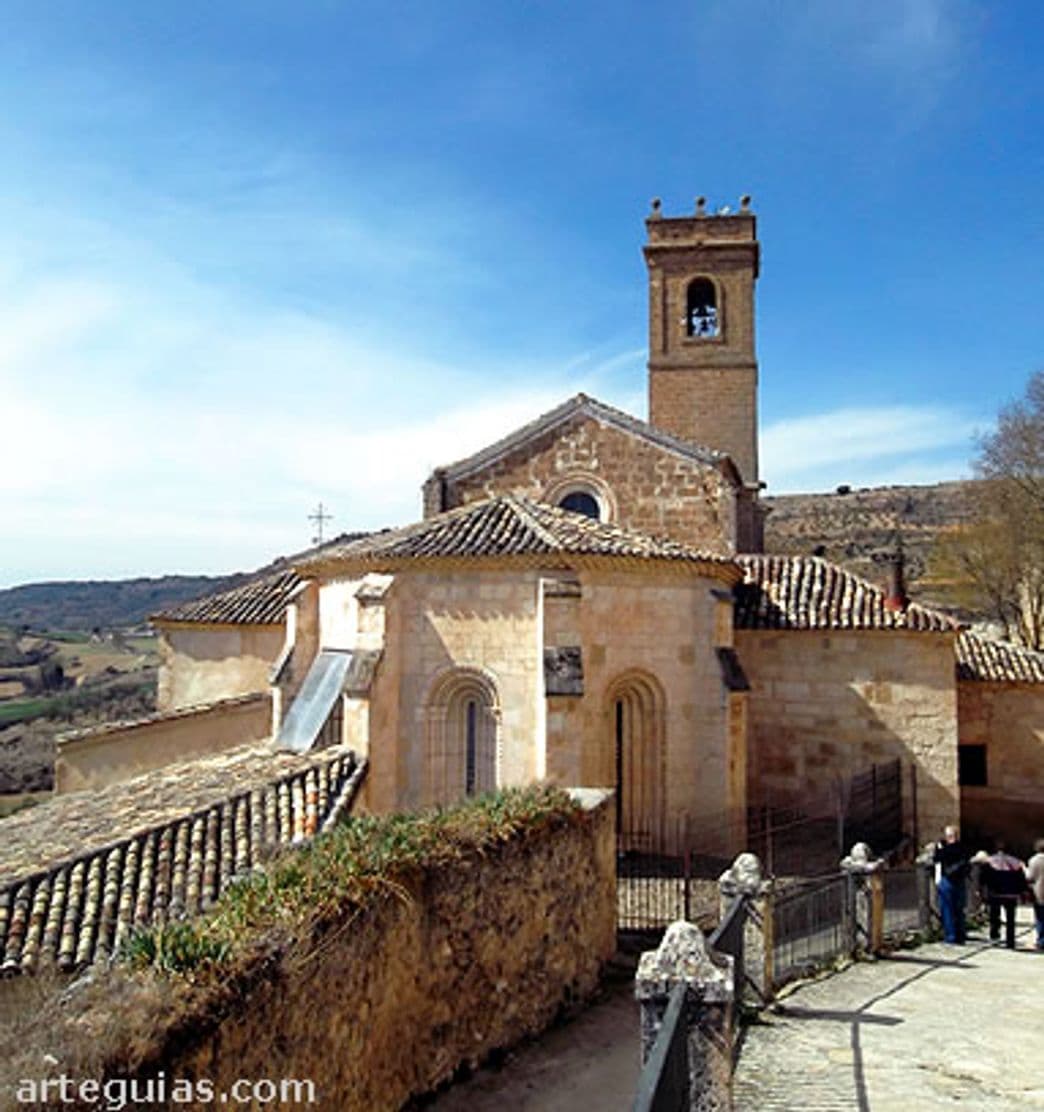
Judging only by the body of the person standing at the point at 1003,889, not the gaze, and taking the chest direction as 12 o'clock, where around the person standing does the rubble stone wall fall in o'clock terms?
The rubble stone wall is roughly at 7 o'clock from the person standing.

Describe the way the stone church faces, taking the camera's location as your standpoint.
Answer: facing away from the viewer

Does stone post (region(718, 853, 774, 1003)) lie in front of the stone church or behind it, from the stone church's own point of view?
behind

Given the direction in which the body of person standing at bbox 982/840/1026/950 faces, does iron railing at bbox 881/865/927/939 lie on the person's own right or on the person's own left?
on the person's own left

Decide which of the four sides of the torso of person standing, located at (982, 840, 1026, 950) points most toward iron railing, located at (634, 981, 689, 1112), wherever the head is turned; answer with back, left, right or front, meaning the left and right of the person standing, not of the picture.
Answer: back

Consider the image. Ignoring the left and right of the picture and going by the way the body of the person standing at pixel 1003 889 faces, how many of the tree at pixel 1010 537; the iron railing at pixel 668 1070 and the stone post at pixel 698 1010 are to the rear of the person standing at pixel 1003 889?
2

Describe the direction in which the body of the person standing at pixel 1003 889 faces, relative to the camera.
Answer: away from the camera
